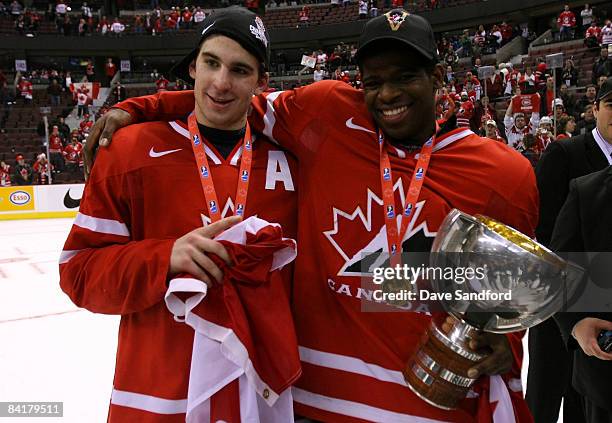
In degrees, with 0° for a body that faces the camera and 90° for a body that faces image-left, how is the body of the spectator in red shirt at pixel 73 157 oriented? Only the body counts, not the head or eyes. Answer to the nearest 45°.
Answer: approximately 0°

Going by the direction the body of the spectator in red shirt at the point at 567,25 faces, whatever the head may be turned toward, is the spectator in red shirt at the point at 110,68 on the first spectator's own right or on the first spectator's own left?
on the first spectator's own right

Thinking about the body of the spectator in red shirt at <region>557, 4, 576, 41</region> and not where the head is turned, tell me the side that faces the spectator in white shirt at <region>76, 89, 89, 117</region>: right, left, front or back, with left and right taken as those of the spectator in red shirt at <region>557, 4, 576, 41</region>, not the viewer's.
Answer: right

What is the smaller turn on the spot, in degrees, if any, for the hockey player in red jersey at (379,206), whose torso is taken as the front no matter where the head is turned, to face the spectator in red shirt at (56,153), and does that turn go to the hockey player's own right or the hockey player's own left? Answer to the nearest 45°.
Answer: approximately 135° to the hockey player's own right

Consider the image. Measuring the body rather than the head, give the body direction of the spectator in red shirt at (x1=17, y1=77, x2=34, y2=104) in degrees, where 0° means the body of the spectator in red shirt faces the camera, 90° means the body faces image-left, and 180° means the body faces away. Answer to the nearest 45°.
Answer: approximately 315°

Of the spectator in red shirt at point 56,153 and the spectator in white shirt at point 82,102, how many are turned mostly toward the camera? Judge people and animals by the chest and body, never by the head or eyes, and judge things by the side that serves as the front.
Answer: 2
